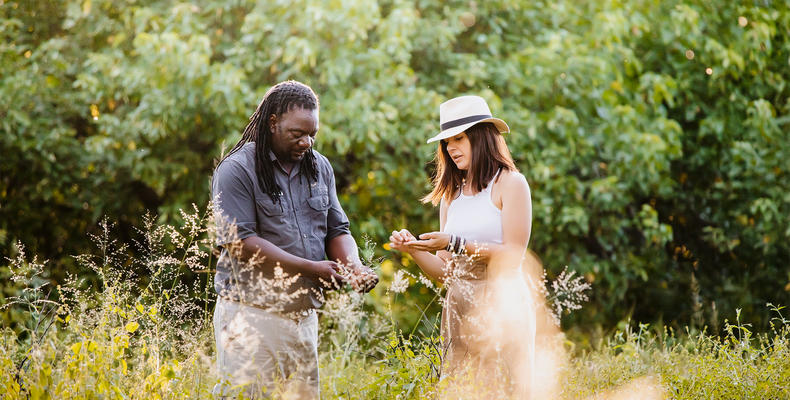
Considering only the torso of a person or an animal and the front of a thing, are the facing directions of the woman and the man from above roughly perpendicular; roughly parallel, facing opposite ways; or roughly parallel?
roughly perpendicular

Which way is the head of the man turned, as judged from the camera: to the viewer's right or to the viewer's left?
to the viewer's right

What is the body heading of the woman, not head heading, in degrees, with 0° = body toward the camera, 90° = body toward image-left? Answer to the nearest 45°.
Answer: approximately 45°

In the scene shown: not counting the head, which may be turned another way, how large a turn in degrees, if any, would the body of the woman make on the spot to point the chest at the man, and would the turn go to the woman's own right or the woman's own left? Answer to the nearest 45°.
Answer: approximately 45° to the woman's own right

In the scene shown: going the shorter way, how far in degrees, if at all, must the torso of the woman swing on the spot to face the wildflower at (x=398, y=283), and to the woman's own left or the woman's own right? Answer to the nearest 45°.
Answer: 0° — they already face it
